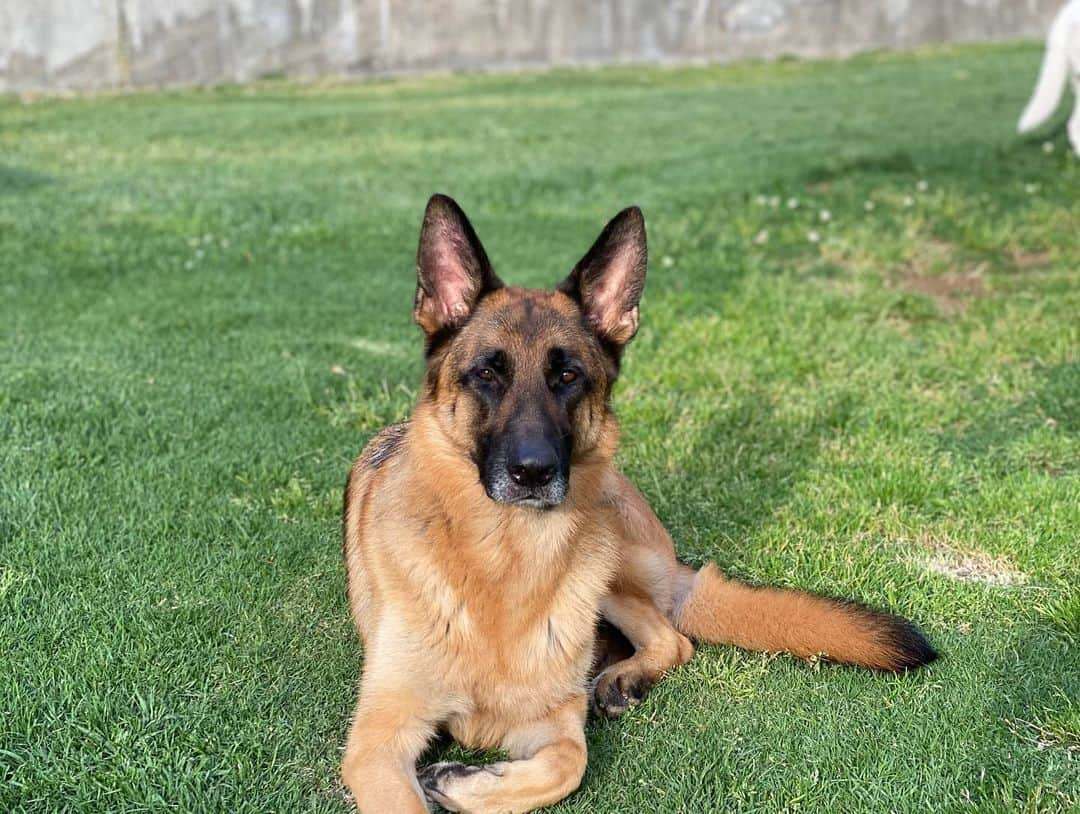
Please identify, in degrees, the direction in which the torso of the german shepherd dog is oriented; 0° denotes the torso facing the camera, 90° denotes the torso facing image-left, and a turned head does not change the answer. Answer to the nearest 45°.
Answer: approximately 0°
